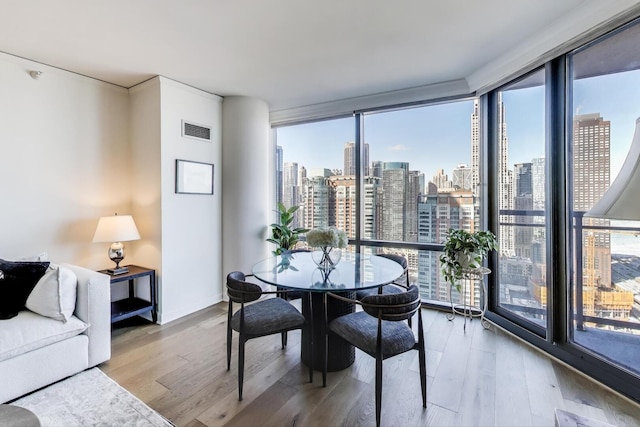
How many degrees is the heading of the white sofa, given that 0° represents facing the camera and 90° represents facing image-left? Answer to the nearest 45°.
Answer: approximately 315°

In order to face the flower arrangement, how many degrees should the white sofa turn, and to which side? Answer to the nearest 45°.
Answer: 0° — it already faces it

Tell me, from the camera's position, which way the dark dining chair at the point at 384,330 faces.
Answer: facing away from the viewer and to the left of the viewer
